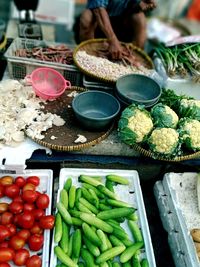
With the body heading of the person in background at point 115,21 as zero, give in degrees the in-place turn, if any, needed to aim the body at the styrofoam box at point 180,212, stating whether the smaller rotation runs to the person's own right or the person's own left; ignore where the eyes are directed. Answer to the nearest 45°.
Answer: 0° — they already face it

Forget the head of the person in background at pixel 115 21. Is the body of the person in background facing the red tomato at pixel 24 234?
yes

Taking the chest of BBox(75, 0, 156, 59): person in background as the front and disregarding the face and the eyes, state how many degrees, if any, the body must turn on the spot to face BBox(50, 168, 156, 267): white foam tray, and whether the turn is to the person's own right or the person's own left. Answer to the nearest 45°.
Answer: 0° — they already face it

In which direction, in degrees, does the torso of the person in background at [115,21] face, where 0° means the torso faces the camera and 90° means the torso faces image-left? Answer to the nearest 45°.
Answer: approximately 0°

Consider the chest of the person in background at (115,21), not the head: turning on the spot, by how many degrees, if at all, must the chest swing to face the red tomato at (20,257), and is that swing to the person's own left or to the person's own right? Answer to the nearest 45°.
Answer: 0° — they already face it
